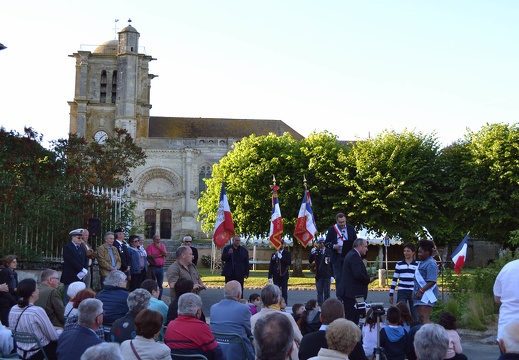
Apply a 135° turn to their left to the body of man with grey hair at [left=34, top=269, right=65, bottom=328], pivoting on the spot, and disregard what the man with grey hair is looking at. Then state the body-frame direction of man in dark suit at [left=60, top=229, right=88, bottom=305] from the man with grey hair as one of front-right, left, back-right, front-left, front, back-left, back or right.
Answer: right

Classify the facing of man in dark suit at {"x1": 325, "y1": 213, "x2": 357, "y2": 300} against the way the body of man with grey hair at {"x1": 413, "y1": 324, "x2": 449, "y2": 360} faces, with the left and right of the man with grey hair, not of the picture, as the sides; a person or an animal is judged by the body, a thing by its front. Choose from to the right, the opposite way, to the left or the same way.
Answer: the opposite way

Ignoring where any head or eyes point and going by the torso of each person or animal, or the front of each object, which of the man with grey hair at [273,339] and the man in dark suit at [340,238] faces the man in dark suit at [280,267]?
the man with grey hair

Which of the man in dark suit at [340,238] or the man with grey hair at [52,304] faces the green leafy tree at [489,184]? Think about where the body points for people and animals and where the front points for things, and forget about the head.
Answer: the man with grey hair

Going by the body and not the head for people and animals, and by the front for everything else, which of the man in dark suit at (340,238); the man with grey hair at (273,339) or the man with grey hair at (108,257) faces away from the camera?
the man with grey hair at (273,339)

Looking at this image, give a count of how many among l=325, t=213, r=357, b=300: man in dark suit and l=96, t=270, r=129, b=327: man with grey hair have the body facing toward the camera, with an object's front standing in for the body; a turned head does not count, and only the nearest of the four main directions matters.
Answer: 1

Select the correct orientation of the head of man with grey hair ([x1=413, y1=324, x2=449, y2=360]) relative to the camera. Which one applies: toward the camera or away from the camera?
away from the camera

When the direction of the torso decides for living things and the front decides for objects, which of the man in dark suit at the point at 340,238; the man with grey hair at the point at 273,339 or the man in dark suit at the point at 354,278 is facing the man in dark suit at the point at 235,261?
the man with grey hair

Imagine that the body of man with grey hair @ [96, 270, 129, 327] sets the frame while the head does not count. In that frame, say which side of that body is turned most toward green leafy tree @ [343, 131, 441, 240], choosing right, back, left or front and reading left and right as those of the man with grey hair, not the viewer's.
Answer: front

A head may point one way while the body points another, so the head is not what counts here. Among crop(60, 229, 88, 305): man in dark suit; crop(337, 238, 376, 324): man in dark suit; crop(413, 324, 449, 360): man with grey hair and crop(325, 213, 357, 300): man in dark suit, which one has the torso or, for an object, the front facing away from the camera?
the man with grey hair

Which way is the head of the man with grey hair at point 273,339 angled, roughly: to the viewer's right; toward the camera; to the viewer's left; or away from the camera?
away from the camera

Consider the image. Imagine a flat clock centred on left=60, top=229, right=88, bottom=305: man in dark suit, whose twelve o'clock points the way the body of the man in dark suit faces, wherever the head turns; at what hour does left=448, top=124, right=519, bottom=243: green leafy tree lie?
The green leafy tree is roughly at 9 o'clock from the man in dark suit.
